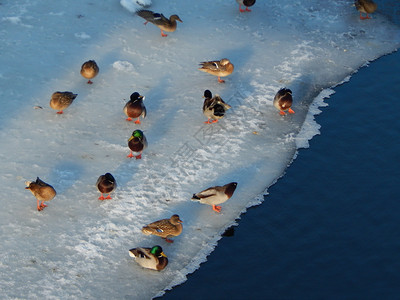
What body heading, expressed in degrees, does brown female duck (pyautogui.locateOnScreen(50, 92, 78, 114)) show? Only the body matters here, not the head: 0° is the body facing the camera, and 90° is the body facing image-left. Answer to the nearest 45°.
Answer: approximately 45°

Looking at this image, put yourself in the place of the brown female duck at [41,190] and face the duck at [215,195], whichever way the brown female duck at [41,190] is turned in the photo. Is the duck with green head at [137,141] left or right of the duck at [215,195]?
left

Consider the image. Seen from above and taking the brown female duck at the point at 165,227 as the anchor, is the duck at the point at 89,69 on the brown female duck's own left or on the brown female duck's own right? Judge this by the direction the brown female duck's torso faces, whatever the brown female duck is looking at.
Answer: on the brown female duck's own left

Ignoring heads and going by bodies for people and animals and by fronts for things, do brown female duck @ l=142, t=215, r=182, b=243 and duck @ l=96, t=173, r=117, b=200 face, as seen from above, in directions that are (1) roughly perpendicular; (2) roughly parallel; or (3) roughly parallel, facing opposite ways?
roughly perpendicular

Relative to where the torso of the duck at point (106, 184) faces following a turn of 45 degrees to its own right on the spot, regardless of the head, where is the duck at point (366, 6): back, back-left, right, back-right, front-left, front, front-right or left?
back

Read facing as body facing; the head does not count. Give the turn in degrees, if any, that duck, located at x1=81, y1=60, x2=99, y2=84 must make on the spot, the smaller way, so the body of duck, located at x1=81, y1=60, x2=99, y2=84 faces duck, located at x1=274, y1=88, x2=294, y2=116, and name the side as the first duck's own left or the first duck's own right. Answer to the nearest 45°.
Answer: approximately 90° to the first duck's own left

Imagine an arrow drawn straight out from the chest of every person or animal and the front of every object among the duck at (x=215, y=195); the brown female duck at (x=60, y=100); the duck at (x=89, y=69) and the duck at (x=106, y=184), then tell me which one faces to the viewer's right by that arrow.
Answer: the duck at (x=215, y=195)

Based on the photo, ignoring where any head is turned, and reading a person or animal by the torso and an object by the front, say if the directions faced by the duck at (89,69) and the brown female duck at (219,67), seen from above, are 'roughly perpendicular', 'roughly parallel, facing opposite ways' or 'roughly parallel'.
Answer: roughly perpendicular

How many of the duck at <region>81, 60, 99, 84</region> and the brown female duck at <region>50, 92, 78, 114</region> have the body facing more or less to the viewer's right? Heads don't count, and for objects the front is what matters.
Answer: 0

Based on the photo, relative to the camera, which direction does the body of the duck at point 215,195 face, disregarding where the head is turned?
to the viewer's right

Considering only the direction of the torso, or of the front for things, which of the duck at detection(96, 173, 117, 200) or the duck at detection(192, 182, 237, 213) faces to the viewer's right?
the duck at detection(192, 182, 237, 213)

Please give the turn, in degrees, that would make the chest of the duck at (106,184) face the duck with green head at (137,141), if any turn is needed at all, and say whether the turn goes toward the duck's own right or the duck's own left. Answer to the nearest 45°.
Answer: approximately 180°
